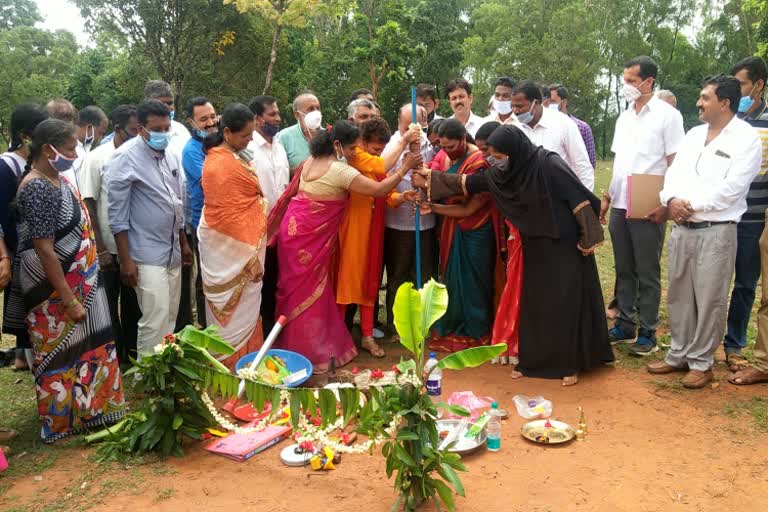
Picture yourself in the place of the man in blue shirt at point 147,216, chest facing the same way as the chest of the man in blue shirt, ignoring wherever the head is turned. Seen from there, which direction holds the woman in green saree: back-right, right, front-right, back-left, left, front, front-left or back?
front-left

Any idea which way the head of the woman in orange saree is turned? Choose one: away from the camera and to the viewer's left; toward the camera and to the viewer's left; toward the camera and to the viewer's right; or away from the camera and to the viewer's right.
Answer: toward the camera and to the viewer's right

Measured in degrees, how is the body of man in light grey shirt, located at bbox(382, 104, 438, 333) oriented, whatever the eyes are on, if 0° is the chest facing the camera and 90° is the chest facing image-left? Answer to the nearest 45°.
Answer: approximately 0°

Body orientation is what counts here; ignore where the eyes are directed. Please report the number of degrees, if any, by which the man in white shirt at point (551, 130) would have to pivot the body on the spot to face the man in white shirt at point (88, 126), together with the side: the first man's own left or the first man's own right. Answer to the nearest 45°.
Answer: approximately 45° to the first man's own right

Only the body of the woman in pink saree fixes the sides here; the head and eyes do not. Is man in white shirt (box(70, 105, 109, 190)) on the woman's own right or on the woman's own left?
on the woman's own left

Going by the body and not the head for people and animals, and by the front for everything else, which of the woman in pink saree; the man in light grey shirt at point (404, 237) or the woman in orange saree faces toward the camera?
the man in light grey shirt

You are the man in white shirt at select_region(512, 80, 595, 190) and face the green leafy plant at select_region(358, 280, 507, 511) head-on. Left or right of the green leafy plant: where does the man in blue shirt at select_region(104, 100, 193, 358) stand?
right

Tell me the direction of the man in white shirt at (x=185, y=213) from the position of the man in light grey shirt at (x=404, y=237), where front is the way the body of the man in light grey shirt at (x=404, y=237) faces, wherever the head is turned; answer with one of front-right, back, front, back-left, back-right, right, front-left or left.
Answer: right

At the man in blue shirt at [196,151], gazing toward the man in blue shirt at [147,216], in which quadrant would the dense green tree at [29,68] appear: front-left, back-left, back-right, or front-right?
back-right

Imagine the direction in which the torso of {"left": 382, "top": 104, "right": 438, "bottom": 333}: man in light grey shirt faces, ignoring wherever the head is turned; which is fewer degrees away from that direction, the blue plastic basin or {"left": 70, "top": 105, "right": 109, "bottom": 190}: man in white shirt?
the blue plastic basin

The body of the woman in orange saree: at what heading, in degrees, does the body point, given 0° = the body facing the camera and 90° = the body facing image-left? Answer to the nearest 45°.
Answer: approximately 270°

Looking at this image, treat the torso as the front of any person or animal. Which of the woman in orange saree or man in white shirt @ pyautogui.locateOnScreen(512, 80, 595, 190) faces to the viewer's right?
the woman in orange saree

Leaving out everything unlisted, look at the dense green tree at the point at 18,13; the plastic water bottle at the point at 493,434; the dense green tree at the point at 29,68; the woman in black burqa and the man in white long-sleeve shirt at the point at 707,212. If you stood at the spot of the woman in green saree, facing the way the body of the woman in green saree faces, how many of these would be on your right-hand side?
2

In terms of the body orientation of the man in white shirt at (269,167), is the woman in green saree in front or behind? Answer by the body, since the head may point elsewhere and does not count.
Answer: in front
